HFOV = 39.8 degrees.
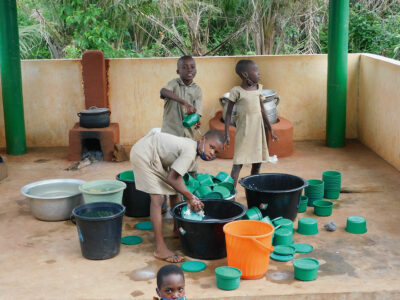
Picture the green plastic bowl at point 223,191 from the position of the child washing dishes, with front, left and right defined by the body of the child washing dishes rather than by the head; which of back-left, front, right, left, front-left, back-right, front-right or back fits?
front-left

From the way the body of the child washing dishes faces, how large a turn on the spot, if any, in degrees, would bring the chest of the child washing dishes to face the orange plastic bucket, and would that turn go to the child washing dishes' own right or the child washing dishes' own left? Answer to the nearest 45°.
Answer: approximately 45° to the child washing dishes' own right

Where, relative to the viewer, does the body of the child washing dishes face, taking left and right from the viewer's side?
facing to the right of the viewer

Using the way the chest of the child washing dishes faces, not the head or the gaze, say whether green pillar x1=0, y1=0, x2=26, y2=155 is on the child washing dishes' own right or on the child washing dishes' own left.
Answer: on the child washing dishes' own left

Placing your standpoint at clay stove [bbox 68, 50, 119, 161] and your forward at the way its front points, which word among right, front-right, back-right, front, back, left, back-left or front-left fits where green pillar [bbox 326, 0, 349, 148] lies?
left

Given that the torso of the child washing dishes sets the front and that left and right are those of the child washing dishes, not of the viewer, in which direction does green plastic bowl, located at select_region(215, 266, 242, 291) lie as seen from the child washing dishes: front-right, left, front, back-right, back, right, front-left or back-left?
front-right

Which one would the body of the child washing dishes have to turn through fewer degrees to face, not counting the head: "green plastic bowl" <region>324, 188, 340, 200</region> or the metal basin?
the green plastic bowl

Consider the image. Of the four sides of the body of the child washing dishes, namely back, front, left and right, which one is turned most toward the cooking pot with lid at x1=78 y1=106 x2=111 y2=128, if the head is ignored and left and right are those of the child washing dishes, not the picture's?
left

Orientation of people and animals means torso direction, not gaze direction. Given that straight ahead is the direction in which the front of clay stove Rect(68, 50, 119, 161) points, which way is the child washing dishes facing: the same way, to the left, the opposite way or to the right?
to the left

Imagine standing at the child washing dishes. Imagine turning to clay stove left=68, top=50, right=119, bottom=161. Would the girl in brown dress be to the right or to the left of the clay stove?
right

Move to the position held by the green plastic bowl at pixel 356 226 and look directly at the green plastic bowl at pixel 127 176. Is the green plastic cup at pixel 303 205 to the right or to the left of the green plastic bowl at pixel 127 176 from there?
right

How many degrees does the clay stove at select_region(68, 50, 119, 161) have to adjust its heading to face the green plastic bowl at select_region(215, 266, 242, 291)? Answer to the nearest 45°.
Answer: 0° — it already faces it

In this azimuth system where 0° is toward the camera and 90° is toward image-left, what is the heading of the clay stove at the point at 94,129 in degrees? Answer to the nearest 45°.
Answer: approximately 0°

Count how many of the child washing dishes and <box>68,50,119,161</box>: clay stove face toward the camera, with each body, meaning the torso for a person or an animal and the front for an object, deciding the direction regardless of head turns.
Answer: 1
